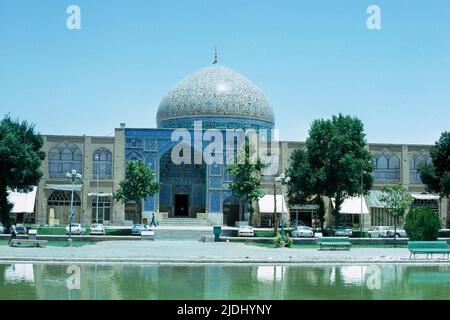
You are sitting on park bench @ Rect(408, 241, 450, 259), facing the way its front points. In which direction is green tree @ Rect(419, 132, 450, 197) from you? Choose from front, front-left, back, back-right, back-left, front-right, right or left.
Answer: back

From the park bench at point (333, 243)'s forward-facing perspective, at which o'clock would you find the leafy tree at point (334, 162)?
The leafy tree is roughly at 6 o'clock from the park bench.

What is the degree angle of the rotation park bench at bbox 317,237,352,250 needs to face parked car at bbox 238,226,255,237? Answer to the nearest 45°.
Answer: approximately 135° to its right

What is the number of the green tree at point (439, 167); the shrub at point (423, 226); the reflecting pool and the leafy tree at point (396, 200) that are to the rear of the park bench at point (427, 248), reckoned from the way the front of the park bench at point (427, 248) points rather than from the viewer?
3

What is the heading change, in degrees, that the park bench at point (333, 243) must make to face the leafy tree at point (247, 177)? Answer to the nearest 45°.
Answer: approximately 180°

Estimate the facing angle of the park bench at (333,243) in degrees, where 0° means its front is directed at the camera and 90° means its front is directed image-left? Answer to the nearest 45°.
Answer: approximately 0°

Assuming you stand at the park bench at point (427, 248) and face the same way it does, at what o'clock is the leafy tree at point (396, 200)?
The leafy tree is roughly at 6 o'clock from the park bench.

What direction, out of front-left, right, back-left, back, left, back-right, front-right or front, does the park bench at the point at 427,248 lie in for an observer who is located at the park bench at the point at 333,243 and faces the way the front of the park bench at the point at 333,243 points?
front-left

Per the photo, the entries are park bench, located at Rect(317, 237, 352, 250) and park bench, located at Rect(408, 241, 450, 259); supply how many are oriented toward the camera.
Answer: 2

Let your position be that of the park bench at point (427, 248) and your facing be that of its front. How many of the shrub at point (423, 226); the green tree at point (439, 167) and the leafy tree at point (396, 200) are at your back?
3

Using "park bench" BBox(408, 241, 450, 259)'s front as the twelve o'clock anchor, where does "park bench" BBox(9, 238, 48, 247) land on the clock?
"park bench" BBox(9, 238, 48, 247) is roughly at 3 o'clock from "park bench" BBox(408, 241, 450, 259).

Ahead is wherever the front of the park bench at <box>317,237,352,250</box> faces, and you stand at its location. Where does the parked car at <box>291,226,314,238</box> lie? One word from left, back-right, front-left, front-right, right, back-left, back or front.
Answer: back

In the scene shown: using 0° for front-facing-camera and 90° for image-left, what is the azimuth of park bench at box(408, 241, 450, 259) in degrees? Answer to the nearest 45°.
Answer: approximately 0°

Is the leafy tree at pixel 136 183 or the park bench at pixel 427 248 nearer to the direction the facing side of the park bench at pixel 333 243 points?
the park bench
